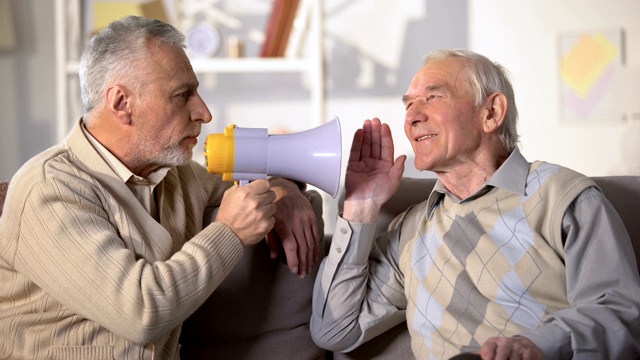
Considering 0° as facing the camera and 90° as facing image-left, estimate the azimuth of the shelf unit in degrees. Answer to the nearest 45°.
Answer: approximately 0°

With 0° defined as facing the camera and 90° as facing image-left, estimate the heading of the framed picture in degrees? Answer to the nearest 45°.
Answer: approximately 0°

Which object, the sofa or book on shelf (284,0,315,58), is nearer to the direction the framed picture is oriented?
the sofa

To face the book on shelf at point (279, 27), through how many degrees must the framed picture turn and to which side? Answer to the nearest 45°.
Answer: approximately 45° to its right

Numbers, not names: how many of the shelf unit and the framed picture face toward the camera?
2

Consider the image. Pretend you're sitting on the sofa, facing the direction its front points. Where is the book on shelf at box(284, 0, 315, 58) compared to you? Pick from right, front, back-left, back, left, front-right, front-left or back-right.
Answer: back

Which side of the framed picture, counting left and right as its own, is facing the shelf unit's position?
right

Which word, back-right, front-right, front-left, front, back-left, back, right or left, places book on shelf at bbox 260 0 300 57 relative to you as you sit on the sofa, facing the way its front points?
back

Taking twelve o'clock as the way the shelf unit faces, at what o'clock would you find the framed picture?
The framed picture is roughly at 9 o'clock from the shelf unit.

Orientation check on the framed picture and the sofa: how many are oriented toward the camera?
2

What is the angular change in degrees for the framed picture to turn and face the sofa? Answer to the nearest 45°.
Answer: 0° — it already faces it
